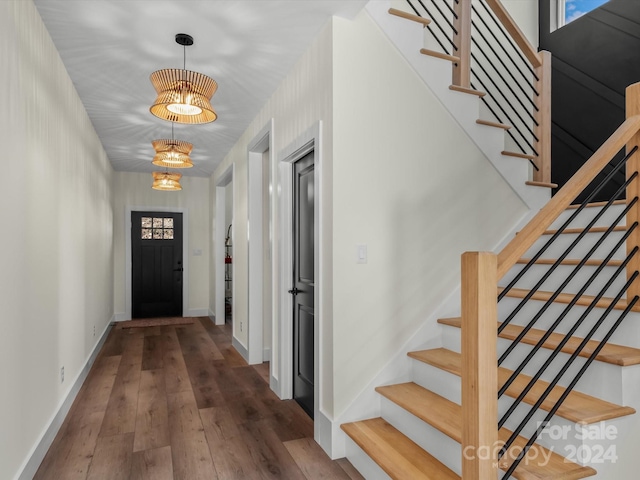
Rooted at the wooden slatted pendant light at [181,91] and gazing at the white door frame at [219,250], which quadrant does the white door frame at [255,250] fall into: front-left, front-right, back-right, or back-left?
front-right

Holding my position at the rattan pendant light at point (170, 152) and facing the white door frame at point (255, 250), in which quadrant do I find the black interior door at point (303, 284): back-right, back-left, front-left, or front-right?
front-right

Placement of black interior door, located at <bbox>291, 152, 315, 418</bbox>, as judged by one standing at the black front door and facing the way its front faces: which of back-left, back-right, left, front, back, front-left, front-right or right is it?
front

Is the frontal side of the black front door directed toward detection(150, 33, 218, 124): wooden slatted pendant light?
yes

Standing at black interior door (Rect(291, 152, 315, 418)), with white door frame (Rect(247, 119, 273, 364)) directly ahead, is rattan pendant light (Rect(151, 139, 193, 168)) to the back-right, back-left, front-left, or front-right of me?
front-left

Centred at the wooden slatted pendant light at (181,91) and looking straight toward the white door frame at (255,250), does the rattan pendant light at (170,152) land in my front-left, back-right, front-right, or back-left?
front-left

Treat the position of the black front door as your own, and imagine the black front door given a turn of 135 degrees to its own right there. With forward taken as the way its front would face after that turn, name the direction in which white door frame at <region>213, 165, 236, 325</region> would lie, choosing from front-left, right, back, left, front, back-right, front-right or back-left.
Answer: back

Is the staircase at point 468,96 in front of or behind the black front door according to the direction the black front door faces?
in front

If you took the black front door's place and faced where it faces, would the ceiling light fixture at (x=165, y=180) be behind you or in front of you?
in front

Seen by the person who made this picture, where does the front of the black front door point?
facing the viewer

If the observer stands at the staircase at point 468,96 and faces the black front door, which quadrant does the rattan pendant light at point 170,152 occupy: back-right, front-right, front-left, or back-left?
front-left

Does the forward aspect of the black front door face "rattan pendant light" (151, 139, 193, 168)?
yes
